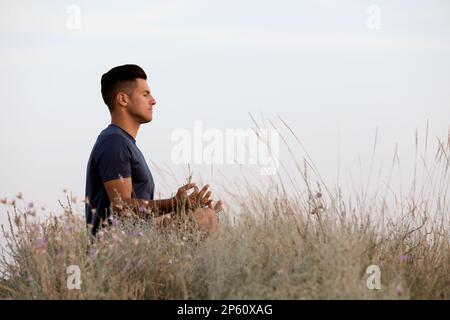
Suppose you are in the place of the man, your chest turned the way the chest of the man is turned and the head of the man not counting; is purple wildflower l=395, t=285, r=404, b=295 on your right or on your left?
on your right

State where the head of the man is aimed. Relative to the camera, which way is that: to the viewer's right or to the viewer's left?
to the viewer's right

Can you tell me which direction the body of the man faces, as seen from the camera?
to the viewer's right
